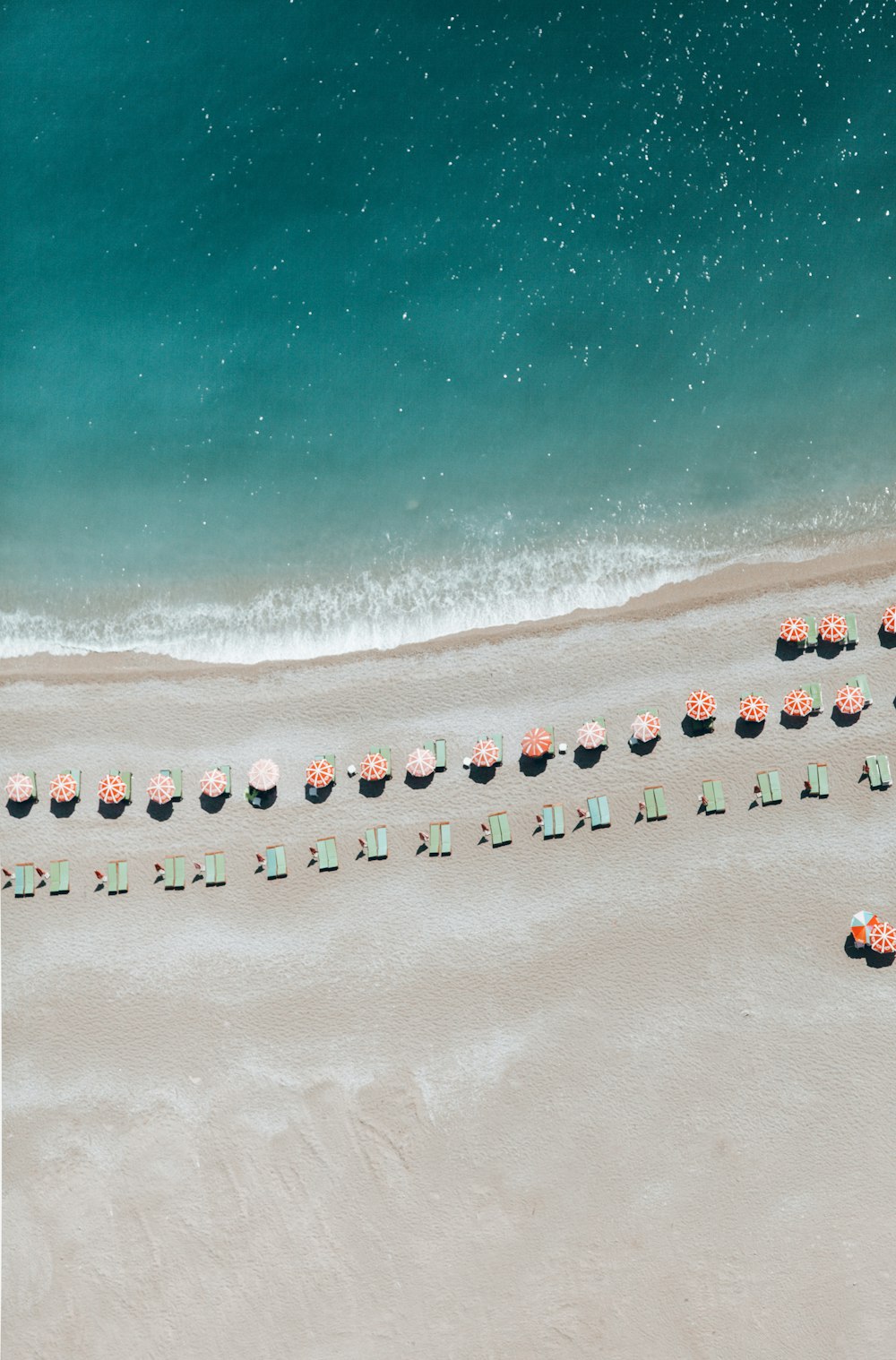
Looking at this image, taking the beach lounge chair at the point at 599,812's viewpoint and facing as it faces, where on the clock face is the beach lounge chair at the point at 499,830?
the beach lounge chair at the point at 499,830 is roughly at 9 o'clock from the beach lounge chair at the point at 599,812.

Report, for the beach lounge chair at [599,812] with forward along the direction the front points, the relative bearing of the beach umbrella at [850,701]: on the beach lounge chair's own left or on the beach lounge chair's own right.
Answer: on the beach lounge chair's own right

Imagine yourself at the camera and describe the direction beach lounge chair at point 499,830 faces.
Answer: facing away from the viewer

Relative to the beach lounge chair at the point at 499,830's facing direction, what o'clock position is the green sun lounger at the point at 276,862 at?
The green sun lounger is roughly at 9 o'clock from the beach lounge chair.

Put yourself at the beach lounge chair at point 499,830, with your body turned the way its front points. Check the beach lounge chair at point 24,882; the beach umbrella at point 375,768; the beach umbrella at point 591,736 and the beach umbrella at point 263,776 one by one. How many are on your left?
3

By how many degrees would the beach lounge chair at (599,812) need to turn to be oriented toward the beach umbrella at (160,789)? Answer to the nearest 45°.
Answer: approximately 90° to its left

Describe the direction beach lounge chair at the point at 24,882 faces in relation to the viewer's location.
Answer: facing away from the viewer

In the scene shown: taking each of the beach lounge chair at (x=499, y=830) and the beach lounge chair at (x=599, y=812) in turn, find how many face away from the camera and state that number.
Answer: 2

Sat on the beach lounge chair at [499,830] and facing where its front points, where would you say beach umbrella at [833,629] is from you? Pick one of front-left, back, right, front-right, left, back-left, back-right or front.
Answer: right
